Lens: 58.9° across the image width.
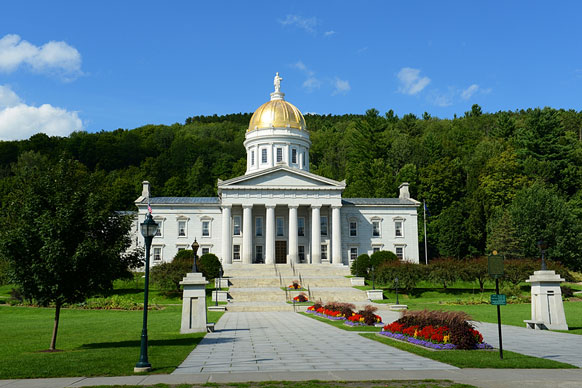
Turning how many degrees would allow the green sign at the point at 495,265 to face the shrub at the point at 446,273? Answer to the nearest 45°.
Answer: approximately 180°

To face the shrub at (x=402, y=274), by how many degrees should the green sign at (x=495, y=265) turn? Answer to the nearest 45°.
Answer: approximately 180°

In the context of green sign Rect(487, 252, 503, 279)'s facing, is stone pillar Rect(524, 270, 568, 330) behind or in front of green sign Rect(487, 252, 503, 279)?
behind

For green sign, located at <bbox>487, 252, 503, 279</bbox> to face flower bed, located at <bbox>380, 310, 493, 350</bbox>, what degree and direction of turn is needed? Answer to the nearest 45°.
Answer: approximately 135° to its right

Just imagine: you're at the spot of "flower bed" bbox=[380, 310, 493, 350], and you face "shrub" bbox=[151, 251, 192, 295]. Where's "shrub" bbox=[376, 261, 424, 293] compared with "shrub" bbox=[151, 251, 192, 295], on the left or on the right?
right

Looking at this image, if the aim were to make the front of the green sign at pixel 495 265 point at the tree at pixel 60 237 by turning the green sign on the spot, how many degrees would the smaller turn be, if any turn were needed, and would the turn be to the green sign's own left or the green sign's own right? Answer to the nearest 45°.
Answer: approximately 90° to the green sign's own right

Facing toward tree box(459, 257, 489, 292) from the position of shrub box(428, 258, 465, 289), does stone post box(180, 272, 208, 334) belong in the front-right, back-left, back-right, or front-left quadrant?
back-right

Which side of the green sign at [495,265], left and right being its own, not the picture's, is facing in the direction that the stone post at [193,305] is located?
right

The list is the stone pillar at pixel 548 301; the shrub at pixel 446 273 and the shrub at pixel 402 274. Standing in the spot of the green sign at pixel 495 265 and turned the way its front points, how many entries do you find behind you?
3

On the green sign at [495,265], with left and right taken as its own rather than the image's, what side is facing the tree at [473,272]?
back

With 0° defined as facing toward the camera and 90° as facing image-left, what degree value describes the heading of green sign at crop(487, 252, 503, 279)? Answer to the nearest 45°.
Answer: approximately 0°

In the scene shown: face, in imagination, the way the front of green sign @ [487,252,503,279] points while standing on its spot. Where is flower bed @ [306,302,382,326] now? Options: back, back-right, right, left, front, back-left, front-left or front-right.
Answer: back-right
